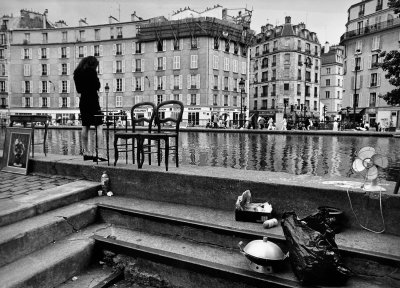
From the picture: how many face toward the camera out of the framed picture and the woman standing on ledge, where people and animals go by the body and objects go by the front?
1

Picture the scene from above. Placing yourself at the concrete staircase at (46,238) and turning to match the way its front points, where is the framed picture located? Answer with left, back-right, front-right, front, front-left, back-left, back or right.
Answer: back-left

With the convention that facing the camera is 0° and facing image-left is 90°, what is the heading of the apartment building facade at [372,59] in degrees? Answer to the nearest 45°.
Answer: approximately 45°

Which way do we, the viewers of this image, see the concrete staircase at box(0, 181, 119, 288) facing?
facing the viewer and to the right of the viewer

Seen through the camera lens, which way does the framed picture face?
facing the viewer

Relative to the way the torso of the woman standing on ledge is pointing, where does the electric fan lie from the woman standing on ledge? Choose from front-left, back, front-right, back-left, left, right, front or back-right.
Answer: front-right

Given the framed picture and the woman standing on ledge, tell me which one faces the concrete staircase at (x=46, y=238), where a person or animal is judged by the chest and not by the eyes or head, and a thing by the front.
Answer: the framed picture

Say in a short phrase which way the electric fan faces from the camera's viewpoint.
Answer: facing the viewer and to the left of the viewer

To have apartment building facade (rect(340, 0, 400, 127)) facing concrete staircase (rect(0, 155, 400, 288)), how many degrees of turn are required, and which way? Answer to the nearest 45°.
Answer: approximately 45° to its left

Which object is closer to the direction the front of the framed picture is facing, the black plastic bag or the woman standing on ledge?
the black plastic bag
